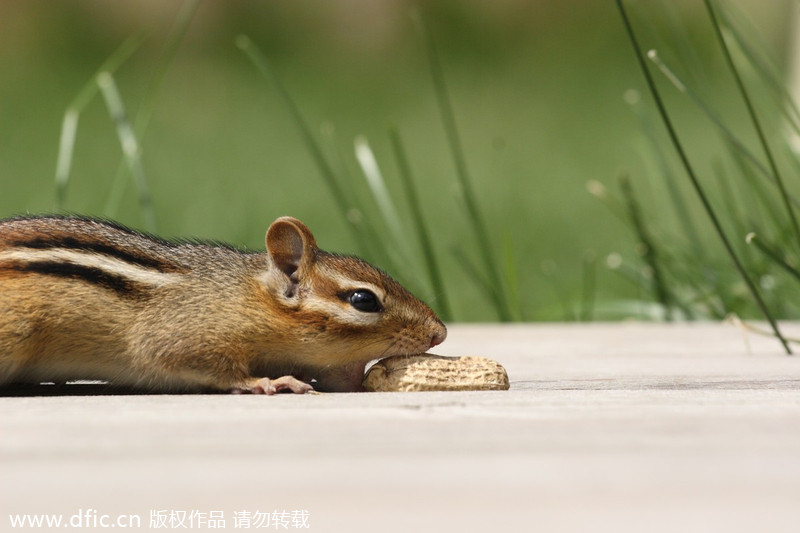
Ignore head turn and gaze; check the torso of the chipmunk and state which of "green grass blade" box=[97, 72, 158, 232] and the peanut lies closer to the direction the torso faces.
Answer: the peanut

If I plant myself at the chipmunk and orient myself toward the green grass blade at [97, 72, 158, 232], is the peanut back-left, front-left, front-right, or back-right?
back-right

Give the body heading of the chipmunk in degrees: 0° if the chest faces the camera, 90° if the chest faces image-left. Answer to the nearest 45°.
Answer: approximately 270°

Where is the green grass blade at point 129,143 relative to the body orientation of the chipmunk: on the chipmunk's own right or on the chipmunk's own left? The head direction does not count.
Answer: on the chipmunk's own left

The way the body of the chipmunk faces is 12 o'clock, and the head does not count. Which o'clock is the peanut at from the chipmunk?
The peanut is roughly at 1 o'clock from the chipmunk.
